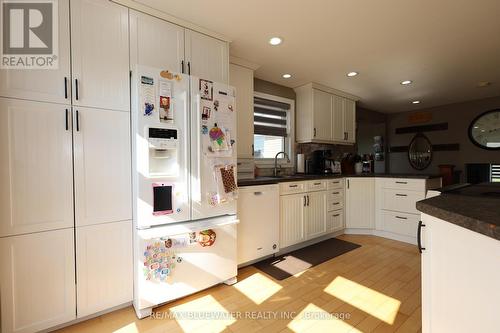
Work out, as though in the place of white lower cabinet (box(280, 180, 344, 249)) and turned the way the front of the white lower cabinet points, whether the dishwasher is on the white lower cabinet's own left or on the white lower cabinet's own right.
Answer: on the white lower cabinet's own right

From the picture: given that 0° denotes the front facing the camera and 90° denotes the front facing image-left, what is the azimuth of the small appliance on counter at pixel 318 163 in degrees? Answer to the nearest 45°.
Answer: approximately 315°

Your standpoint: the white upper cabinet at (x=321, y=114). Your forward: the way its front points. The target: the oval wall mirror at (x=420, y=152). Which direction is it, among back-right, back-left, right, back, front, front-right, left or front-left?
left

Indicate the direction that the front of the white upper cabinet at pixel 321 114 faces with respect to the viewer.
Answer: facing the viewer and to the right of the viewer

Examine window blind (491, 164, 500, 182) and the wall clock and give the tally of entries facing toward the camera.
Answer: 2

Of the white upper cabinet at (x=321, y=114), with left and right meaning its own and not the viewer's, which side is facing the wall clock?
left

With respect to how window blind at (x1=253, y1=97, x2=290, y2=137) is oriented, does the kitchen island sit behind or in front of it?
in front

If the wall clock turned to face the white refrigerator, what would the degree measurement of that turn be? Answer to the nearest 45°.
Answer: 0° — it already faces it

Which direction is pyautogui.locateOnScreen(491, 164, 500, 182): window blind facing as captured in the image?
toward the camera

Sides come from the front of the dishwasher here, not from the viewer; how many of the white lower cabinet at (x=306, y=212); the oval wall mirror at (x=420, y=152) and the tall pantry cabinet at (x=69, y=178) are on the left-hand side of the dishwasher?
2

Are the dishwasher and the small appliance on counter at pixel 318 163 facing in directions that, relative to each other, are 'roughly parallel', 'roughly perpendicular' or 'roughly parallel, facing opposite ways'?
roughly parallel

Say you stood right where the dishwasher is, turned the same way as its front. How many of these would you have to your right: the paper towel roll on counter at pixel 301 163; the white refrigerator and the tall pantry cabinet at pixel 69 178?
2

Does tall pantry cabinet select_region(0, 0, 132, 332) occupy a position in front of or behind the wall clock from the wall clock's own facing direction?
in front
